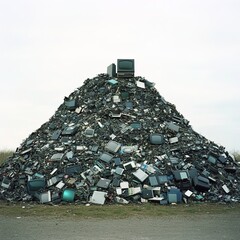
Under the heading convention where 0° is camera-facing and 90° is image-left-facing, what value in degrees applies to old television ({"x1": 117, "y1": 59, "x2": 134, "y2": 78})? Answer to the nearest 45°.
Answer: approximately 0°
